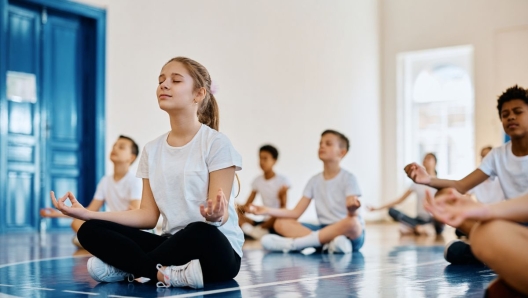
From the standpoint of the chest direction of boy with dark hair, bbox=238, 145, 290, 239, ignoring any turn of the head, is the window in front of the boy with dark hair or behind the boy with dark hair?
behind

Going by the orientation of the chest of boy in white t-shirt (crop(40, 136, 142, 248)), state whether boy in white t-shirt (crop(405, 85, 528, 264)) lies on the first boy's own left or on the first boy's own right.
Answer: on the first boy's own left

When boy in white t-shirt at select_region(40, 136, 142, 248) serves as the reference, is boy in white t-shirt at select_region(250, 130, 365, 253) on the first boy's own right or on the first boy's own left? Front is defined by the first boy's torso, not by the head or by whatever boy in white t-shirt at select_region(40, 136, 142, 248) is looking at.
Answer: on the first boy's own left

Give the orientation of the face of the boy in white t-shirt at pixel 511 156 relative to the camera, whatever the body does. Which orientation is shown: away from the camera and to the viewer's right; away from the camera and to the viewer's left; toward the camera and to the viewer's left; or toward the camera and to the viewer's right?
toward the camera and to the viewer's left

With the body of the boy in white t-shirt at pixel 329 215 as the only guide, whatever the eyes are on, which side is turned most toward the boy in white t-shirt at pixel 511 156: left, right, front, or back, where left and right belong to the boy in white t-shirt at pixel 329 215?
left

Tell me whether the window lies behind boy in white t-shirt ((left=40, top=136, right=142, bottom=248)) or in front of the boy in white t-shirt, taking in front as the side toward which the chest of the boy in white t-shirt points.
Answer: behind

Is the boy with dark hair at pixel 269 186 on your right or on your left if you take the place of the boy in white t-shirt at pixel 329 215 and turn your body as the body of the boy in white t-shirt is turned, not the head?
on your right

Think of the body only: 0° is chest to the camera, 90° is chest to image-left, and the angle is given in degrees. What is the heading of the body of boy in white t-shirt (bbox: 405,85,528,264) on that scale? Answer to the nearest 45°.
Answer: approximately 45°
